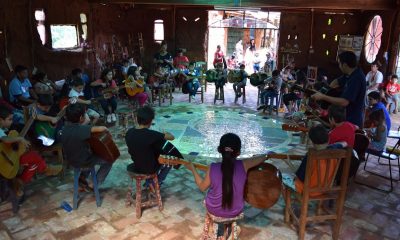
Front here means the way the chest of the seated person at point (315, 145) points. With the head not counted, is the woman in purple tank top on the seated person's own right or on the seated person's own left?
on the seated person's own left

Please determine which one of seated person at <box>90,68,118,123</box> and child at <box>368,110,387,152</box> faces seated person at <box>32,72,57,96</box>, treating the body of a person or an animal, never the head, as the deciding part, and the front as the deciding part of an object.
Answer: the child

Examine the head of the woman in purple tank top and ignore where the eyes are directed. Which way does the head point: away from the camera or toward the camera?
away from the camera

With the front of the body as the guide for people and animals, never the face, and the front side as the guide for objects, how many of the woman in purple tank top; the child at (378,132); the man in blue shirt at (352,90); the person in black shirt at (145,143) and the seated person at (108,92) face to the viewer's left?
2

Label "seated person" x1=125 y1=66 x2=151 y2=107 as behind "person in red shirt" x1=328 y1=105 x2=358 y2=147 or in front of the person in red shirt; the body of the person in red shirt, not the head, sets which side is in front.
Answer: in front

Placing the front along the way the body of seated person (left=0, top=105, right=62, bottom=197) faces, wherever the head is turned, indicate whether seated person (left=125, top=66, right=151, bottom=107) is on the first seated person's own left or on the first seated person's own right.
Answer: on the first seated person's own left

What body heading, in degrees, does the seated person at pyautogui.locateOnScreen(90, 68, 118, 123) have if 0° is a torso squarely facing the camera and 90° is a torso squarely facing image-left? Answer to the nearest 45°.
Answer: approximately 315°

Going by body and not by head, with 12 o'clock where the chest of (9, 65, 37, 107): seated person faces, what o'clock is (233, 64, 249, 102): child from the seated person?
The child is roughly at 10 o'clock from the seated person.

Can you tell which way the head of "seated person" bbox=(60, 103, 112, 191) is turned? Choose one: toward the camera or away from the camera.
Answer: away from the camera

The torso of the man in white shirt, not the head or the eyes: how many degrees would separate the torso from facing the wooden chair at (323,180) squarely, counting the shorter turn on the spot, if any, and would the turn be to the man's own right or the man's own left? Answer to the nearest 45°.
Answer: approximately 45° to the man's own left

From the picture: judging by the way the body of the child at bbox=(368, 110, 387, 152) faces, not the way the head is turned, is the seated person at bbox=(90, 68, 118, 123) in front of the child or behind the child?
in front

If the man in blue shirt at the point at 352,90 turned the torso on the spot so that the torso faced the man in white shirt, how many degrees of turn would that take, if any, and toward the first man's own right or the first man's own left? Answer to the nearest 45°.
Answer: approximately 90° to the first man's own right

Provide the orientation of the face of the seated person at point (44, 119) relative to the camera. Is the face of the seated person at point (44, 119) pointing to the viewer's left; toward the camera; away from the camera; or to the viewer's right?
to the viewer's right

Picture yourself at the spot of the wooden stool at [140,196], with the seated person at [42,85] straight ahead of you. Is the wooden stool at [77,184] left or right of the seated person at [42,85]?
left

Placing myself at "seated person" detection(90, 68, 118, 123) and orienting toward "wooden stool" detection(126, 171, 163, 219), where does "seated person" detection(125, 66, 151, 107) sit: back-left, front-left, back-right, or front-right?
back-left

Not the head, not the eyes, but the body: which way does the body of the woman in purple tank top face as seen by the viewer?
away from the camera

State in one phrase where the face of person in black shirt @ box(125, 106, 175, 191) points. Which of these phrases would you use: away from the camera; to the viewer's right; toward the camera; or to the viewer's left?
away from the camera

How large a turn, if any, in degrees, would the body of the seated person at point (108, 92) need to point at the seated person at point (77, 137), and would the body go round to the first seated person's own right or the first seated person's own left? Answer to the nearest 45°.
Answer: approximately 45° to the first seated person's own right
